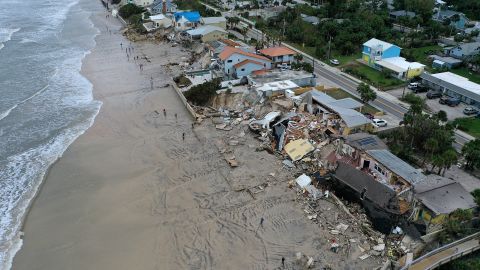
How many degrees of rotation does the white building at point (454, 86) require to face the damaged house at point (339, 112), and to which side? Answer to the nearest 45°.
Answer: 0° — it already faces it

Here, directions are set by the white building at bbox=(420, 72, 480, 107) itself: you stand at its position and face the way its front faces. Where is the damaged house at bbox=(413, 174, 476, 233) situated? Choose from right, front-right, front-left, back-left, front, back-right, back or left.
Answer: front-left

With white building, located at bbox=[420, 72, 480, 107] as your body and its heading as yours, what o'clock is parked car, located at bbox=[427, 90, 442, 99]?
The parked car is roughly at 12 o'clock from the white building.

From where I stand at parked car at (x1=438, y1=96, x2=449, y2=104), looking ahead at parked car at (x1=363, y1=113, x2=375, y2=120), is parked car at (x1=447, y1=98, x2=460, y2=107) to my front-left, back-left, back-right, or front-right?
back-left

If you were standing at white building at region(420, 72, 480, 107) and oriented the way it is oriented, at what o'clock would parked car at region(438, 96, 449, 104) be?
The parked car is roughly at 11 o'clock from the white building.

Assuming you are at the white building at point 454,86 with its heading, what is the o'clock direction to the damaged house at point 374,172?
The damaged house is roughly at 11 o'clock from the white building.

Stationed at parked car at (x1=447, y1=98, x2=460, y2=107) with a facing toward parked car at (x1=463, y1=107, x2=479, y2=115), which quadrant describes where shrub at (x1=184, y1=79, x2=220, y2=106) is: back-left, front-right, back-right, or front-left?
back-right

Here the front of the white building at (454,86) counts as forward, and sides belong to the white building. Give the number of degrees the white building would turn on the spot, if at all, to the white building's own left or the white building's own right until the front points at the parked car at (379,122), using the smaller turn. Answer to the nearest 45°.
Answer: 0° — it already faces it

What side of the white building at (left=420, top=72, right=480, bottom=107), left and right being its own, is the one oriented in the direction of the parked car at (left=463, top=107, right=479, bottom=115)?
left

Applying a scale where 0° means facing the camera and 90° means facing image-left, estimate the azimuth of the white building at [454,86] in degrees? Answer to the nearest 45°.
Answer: approximately 45°

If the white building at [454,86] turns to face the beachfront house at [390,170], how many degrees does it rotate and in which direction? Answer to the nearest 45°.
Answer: approximately 45° to its left
